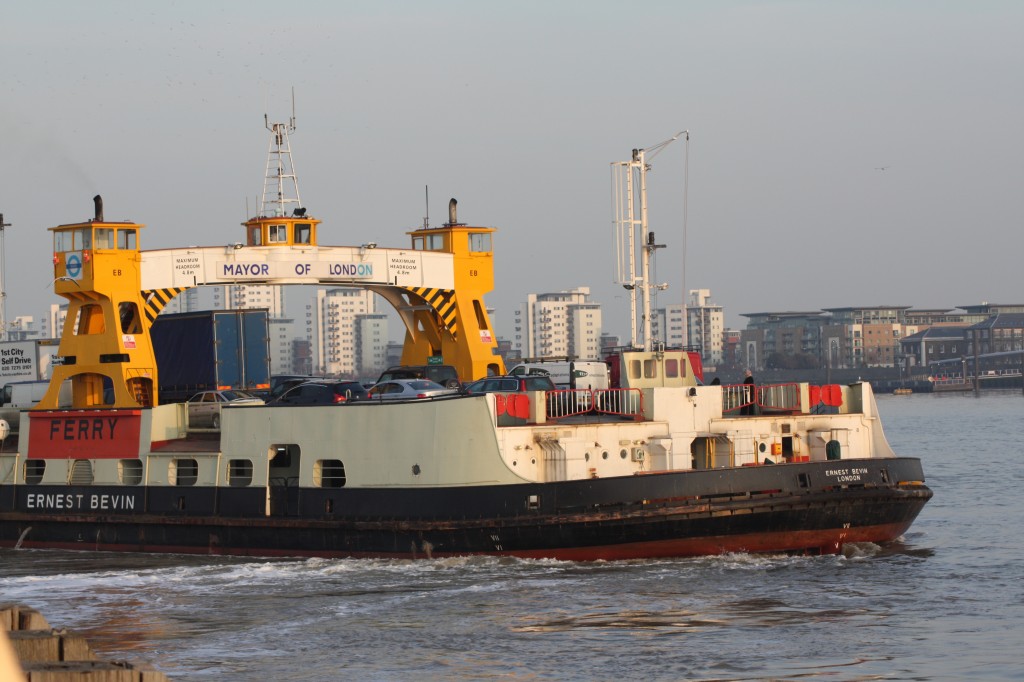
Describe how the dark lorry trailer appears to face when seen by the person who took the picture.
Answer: facing away from the viewer and to the left of the viewer

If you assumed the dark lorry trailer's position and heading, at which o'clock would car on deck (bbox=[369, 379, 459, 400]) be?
The car on deck is roughly at 6 o'clock from the dark lorry trailer.

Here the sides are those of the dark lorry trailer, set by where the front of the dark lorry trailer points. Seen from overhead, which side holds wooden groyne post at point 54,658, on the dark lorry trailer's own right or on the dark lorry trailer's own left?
on the dark lorry trailer's own left

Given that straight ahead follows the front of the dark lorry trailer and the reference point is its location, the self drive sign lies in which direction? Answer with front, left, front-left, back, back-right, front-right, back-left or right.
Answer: front

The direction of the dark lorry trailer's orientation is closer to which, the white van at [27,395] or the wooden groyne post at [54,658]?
the white van

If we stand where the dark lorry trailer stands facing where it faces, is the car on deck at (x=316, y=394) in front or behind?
behind

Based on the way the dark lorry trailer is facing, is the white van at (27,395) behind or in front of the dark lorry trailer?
in front

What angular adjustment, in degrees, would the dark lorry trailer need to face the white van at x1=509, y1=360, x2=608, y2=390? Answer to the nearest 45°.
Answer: approximately 135° to its right

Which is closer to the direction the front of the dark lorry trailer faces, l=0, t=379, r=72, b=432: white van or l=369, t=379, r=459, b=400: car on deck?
the white van

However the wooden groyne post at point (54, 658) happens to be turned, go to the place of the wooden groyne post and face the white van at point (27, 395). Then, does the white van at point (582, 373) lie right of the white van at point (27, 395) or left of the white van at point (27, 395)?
right
